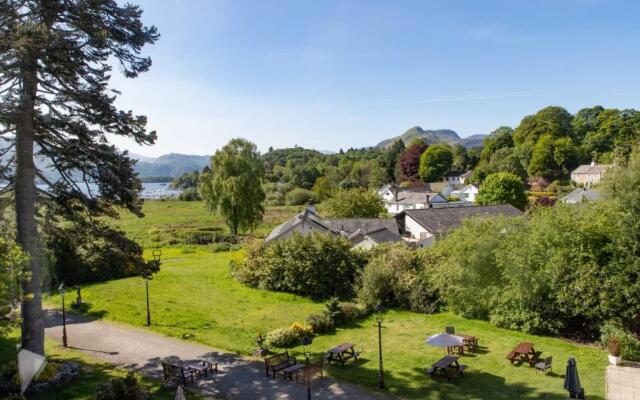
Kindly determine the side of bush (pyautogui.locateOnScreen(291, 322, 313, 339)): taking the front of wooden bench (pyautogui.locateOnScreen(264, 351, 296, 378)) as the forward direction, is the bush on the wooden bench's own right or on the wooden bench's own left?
on the wooden bench's own left

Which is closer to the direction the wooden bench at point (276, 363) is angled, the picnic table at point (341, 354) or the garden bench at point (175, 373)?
the picnic table

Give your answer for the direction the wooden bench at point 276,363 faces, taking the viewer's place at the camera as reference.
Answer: facing the viewer and to the right of the viewer

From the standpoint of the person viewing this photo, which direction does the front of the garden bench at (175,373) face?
facing away from the viewer and to the right of the viewer

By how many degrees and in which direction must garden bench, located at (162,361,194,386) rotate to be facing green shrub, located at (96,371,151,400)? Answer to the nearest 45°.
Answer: approximately 180°

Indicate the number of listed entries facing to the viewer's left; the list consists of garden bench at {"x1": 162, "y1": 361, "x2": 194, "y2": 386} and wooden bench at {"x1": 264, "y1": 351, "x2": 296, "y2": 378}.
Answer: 0
